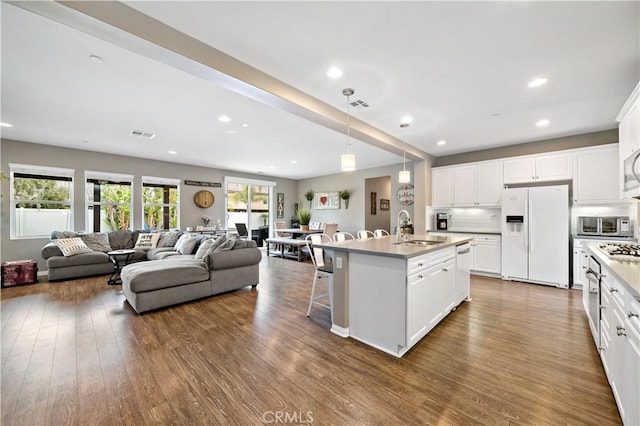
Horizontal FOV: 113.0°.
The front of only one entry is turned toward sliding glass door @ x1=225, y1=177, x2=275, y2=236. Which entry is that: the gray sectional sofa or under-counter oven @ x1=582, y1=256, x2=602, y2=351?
the under-counter oven

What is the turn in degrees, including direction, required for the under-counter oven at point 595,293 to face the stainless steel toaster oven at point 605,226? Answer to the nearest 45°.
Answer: approximately 90° to its right

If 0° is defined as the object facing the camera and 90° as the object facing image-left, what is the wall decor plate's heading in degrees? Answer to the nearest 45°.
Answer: approximately 0°

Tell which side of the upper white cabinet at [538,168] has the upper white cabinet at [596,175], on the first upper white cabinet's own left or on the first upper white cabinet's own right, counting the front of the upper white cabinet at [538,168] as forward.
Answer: on the first upper white cabinet's own left

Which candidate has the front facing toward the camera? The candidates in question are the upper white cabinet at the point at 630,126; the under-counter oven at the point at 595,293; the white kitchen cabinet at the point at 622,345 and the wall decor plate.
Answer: the wall decor plate

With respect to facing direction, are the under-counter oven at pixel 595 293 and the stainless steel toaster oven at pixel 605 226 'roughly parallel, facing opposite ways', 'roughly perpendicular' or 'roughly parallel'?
roughly perpendicular

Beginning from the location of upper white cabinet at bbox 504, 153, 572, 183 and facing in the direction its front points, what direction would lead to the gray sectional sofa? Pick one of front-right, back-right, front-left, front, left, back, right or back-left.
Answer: front-right

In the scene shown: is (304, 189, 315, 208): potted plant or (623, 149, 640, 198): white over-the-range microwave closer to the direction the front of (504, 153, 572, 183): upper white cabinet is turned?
the white over-the-range microwave

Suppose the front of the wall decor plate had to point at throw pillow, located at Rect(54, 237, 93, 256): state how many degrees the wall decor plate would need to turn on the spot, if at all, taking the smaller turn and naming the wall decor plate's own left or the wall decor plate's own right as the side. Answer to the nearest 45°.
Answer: approximately 45° to the wall decor plate's own right

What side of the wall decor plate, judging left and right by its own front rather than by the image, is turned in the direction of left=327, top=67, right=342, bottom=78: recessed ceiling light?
front

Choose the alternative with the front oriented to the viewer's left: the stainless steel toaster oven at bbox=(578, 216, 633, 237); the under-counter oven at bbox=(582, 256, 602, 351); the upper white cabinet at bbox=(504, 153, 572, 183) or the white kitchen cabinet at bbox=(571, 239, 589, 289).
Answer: the under-counter oven

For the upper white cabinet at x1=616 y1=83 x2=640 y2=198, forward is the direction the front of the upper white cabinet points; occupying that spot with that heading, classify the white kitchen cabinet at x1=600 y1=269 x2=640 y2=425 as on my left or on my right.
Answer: on my left

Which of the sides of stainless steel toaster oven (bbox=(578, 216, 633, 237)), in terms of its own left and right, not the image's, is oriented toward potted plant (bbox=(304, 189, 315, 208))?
right
